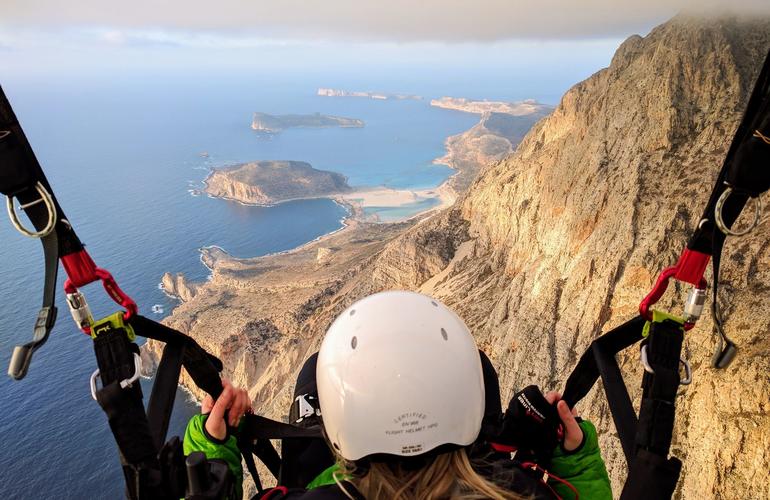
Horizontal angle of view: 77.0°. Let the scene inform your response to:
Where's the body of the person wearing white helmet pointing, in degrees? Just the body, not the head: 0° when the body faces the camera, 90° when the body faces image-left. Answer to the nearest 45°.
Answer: approximately 180°

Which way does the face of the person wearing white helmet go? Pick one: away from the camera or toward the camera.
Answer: away from the camera
